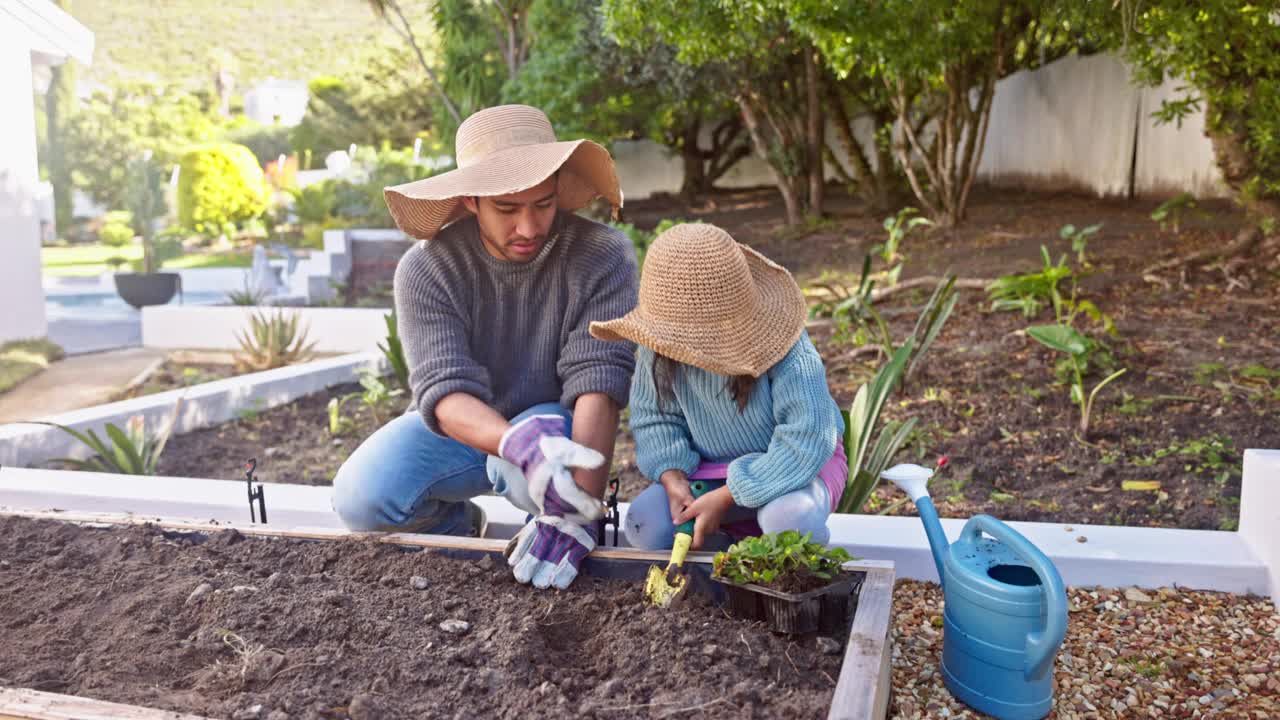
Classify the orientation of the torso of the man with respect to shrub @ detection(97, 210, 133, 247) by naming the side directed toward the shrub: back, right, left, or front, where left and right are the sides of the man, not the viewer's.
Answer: back

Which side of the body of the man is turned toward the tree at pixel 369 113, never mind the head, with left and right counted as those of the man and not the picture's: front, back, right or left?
back

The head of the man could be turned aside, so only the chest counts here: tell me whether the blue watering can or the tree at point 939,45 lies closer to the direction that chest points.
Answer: the blue watering can

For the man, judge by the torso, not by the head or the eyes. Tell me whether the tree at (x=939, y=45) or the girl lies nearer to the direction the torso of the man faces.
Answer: the girl

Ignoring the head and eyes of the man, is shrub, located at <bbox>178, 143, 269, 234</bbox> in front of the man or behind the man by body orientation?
behind

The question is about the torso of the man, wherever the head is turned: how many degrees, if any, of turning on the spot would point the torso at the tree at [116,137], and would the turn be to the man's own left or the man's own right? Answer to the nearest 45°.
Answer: approximately 180°

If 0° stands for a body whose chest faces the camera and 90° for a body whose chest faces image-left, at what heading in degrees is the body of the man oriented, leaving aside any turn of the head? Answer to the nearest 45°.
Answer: approximately 0°

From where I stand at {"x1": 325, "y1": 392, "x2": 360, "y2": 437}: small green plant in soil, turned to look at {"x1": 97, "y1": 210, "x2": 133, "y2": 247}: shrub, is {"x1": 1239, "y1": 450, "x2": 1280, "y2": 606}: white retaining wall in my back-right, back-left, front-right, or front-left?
back-right

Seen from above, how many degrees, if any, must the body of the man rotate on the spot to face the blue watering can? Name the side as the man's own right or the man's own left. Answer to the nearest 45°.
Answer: approximately 45° to the man's own left

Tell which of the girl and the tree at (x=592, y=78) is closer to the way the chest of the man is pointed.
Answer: the girl
